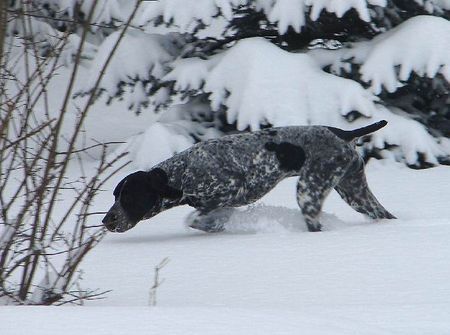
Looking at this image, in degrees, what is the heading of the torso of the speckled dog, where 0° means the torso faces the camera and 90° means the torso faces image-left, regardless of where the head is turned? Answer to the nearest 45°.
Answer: approximately 90°

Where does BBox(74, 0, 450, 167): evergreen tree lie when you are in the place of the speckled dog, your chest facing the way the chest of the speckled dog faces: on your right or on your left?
on your right
